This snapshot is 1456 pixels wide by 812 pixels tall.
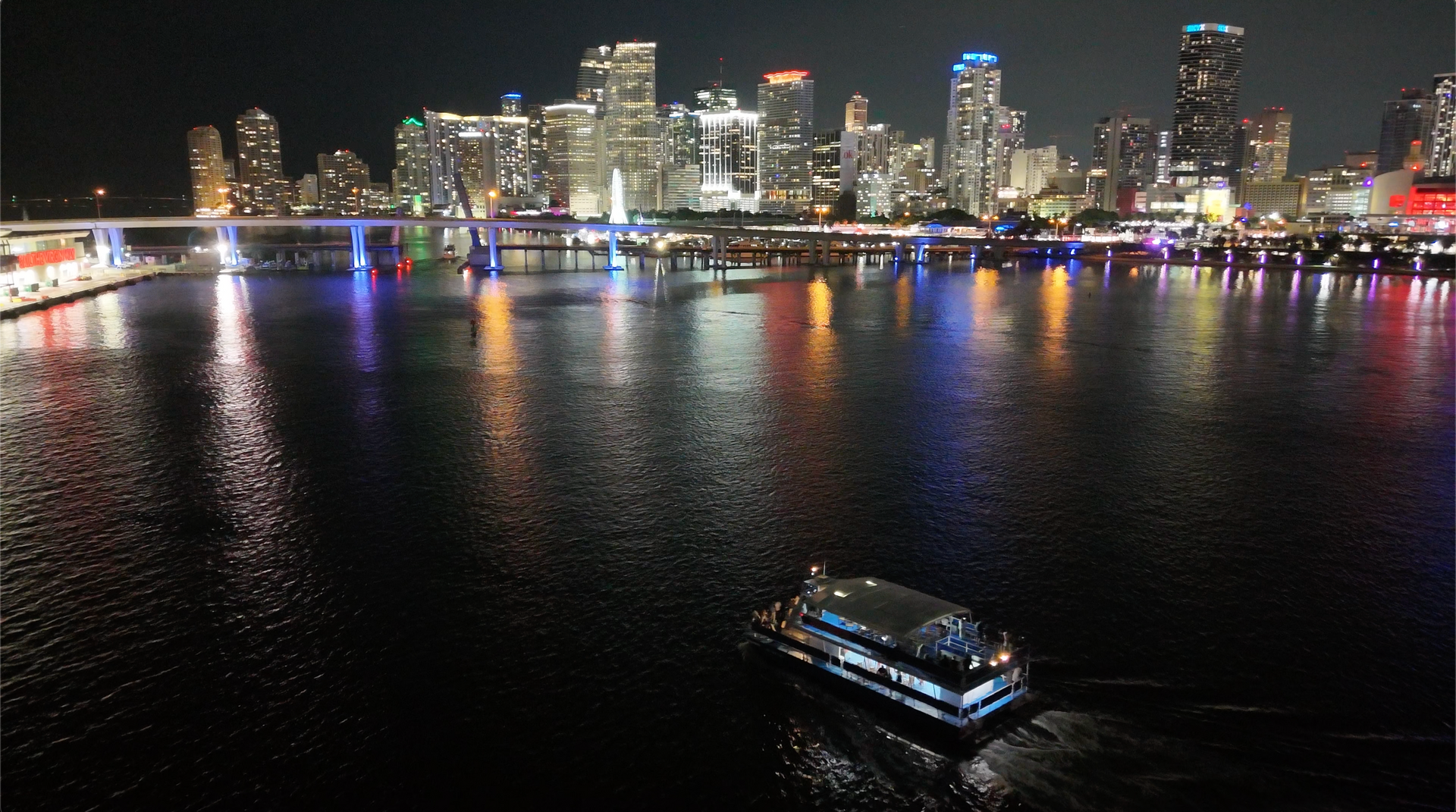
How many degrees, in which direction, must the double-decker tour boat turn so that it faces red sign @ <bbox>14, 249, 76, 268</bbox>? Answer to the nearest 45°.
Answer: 0° — it already faces it

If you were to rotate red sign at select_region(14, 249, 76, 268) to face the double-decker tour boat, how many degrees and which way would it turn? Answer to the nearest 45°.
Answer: approximately 45° to its right

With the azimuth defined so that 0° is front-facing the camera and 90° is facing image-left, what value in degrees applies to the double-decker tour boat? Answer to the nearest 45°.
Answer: approximately 135°

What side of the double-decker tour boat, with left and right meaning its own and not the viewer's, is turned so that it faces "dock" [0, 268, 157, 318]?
front
